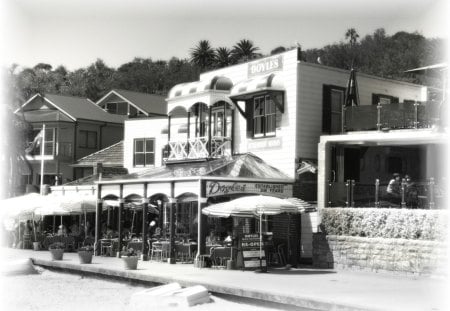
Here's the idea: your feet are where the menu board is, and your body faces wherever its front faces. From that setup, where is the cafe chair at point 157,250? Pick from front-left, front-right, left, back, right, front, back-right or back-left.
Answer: back-right

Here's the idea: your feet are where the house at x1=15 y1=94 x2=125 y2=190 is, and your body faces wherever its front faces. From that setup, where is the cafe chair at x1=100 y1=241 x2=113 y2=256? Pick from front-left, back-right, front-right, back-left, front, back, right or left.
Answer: front-left

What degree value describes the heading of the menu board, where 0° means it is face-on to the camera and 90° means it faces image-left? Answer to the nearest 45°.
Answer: approximately 0°

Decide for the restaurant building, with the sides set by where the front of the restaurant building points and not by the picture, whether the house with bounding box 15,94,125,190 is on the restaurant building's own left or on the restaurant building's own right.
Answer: on the restaurant building's own right

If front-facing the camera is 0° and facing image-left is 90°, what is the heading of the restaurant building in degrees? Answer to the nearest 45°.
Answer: approximately 45°

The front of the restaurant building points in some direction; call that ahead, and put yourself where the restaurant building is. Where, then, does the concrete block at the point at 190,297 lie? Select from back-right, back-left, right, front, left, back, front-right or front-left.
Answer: front-left

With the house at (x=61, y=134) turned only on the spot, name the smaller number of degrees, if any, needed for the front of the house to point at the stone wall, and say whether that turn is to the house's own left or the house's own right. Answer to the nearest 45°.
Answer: approximately 45° to the house's own left

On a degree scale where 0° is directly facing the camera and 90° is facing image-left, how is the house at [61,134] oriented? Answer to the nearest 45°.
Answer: approximately 45°

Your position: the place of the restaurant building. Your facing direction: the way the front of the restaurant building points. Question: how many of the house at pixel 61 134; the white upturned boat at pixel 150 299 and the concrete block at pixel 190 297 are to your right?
1

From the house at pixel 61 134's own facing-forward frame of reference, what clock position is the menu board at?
The menu board is roughly at 10 o'clock from the house.

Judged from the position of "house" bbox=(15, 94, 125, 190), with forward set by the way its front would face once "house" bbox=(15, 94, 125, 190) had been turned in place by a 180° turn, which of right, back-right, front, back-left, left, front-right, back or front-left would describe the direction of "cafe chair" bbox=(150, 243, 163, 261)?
back-right
